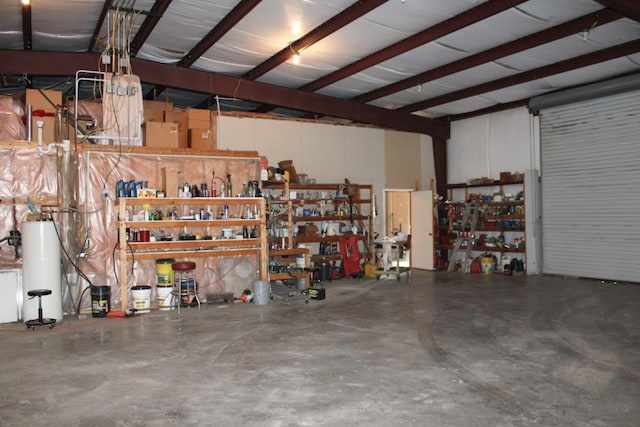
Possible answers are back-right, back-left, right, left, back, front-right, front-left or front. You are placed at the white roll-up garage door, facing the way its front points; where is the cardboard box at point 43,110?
front

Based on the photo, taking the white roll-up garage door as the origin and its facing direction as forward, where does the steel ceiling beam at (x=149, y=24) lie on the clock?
The steel ceiling beam is roughly at 12 o'clock from the white roll-up garage door.

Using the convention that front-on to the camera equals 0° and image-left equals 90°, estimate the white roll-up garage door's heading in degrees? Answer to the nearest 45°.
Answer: approximately 45°

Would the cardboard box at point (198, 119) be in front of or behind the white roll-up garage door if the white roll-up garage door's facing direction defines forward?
in front

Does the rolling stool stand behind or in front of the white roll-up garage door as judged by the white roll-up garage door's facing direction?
in front

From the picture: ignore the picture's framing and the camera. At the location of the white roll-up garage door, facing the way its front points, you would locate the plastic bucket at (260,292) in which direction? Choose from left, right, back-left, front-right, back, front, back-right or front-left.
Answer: front

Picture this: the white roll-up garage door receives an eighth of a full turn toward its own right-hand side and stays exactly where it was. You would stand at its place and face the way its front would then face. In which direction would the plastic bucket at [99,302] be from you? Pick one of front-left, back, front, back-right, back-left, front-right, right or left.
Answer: front-left

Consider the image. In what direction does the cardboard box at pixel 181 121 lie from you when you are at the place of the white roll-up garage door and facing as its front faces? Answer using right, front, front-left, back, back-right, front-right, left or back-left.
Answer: front

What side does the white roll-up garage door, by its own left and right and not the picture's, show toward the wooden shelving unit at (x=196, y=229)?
front

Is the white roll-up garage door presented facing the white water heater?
yes

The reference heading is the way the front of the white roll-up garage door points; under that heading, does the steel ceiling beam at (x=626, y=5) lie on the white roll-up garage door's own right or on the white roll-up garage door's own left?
on the white roll-up garage door's own left

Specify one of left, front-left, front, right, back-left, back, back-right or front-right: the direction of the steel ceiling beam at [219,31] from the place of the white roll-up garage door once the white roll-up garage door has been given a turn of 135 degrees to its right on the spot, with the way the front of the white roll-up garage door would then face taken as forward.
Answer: back-left

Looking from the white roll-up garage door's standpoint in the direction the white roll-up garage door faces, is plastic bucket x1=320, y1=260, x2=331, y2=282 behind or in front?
in front

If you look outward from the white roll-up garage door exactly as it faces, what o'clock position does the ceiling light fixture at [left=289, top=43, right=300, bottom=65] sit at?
The ceiling light fixture is roughly at 12 o'clock from the white roll-up garage door.

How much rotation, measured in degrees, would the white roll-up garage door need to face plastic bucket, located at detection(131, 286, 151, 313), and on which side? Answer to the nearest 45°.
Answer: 0° — it already faces it

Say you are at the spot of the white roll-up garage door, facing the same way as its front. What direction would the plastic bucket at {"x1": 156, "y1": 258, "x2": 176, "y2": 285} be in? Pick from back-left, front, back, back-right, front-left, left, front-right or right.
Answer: front
